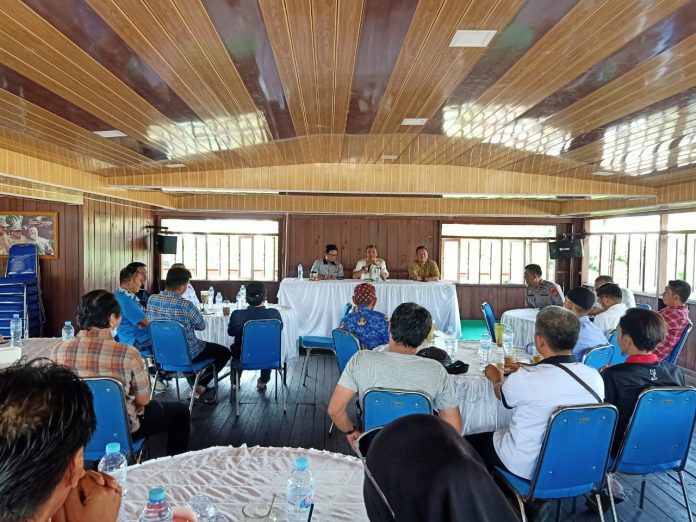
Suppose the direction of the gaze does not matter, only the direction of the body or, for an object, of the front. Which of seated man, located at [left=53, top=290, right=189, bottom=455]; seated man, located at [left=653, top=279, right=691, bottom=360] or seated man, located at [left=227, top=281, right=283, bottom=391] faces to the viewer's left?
seated man, located at [left=653, top=279, right=691, bottom=360]

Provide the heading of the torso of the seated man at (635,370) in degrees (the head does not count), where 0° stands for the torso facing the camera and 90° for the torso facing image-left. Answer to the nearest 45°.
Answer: approximately 135°

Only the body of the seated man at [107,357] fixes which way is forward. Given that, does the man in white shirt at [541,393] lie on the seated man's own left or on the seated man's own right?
on the seated man's own right

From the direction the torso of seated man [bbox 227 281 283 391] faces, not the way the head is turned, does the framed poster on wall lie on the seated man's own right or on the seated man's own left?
on the seated man's own left

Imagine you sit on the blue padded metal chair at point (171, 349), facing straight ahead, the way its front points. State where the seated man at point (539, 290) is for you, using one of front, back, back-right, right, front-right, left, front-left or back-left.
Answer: front-right

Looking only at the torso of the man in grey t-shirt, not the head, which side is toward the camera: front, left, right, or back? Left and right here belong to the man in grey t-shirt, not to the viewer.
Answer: back

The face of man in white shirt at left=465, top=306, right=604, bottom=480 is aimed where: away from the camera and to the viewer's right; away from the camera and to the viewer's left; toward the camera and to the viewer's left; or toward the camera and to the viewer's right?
away from the camera and to the viewer's left

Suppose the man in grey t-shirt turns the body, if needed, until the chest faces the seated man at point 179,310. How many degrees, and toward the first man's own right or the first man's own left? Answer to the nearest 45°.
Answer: approximately 45° to the first man's own left

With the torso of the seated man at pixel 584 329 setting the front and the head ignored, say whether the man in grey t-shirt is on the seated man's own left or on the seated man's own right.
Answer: on the seated man's own left

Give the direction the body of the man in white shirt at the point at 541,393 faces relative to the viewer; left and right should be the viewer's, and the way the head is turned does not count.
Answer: facing away from the viewer and to the left of the viewer

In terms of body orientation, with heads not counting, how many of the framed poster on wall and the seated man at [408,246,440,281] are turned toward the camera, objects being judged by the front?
2

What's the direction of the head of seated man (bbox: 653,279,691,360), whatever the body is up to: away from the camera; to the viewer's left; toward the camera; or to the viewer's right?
to the viewer's left

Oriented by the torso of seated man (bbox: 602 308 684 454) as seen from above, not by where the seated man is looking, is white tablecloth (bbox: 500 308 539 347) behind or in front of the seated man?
in front

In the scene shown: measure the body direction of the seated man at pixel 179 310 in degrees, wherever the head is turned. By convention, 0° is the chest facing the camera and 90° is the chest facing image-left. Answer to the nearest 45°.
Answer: approximately 225°

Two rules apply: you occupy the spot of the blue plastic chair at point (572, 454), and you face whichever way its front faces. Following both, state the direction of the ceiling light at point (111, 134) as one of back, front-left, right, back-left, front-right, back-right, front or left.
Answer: front-left
